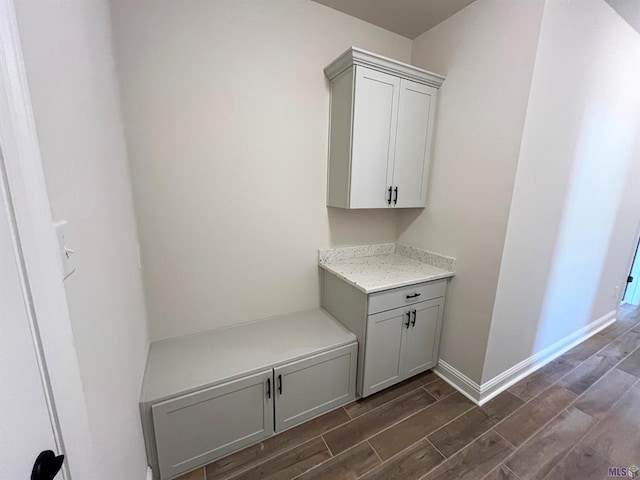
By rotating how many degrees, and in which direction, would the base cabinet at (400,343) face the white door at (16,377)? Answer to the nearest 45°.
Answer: approximately 45° to its right

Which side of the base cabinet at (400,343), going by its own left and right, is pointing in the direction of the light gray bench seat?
right

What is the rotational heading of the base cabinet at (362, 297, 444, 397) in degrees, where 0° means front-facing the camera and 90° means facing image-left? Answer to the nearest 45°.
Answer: approximately 315°

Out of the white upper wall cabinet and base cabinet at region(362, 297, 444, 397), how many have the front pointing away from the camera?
0

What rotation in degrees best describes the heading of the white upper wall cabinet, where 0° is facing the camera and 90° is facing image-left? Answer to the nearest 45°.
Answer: approximately 315°

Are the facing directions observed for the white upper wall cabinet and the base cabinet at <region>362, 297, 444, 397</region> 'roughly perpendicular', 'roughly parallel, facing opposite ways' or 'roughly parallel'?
roughly parallel
